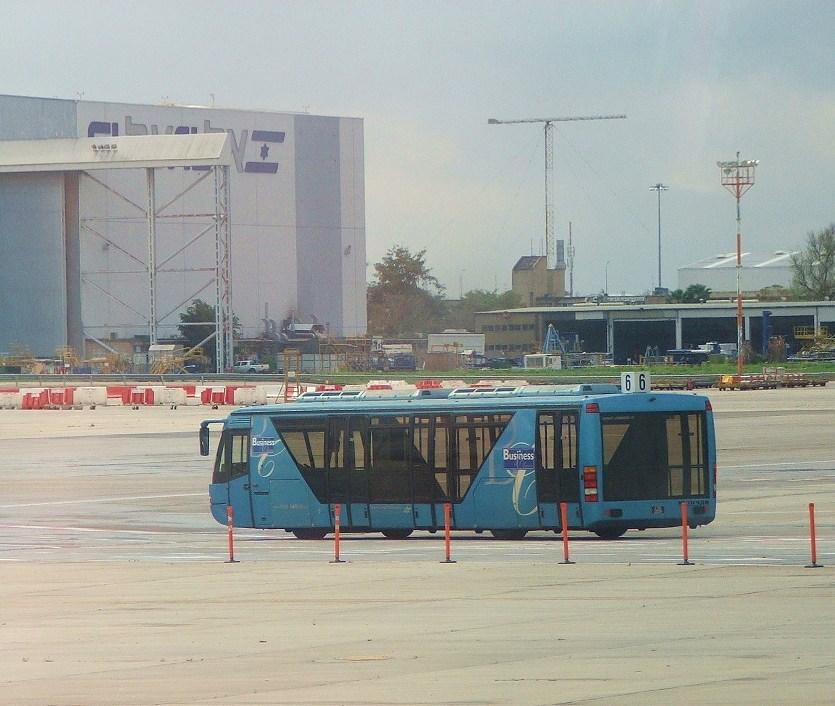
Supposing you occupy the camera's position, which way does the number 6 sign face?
facing the viewer

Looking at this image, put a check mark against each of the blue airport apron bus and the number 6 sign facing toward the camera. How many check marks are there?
1

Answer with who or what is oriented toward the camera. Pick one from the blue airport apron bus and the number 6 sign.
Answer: the number 6 sign

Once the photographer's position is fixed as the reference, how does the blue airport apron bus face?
facing away from the viewer and to the left of the viewer
